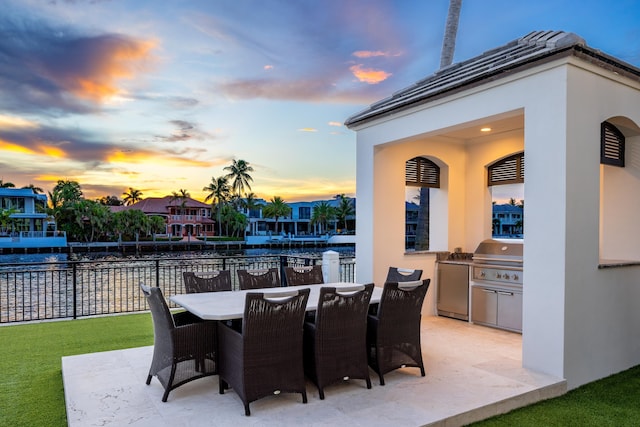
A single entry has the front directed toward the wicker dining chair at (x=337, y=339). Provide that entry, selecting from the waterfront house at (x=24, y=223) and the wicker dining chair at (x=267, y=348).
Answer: the waterfront house

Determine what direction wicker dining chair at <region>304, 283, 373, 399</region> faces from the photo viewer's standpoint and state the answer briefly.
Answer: facing away from the viewer and to the left of the viewer

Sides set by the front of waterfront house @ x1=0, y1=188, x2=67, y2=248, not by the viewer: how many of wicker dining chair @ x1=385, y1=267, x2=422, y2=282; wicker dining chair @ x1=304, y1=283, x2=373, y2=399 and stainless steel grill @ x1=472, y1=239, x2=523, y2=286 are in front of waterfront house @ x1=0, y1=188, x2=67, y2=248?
3

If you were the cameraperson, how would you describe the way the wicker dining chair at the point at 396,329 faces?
facing away from the viewer and to the left of the viewer

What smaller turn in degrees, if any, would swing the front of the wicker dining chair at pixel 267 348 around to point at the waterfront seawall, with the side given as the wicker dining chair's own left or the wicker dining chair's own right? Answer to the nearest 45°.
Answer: approximately 45° to the wicker dining chair's own right

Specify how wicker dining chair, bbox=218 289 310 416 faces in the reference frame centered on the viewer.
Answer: facing away from the viewer and to the left of the viewer

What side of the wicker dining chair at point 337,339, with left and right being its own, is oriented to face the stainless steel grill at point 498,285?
right

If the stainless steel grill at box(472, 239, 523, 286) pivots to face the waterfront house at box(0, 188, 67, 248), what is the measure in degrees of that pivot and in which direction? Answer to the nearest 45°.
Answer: approximately 90° to its right

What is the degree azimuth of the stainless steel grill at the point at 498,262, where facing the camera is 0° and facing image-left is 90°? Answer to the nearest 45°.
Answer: approximately 45°
